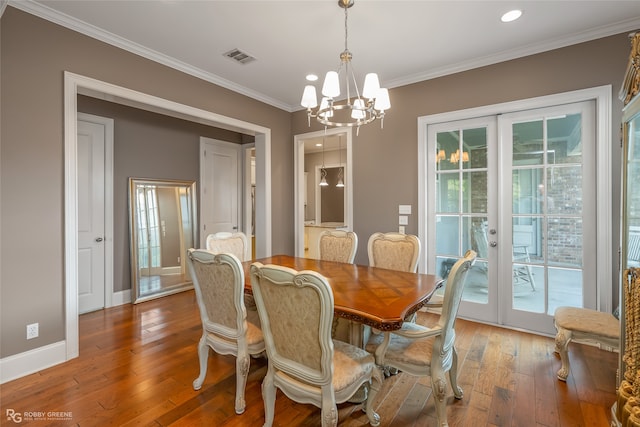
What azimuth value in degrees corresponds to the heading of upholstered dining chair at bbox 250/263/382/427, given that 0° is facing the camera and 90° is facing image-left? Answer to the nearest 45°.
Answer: approximately 225°

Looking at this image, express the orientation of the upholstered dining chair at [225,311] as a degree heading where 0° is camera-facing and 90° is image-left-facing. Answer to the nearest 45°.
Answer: approximately 225°

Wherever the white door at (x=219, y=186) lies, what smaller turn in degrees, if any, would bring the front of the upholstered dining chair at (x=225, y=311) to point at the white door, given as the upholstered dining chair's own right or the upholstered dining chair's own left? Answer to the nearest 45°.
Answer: approximately 45° to the upholstered dining chair's own left

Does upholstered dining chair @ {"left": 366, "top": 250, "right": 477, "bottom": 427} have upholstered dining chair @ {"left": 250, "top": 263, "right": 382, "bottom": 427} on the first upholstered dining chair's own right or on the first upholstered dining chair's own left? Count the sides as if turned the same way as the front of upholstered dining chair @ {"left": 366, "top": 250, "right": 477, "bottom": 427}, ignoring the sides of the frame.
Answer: on the first upholstered dining chair's own left

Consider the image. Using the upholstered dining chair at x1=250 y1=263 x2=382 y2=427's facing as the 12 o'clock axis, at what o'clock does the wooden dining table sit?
The wooden dining table is roughly at 12 o'clock from the upholstered dining chair.

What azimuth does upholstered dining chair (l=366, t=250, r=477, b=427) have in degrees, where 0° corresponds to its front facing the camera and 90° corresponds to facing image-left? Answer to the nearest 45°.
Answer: approximately 135°

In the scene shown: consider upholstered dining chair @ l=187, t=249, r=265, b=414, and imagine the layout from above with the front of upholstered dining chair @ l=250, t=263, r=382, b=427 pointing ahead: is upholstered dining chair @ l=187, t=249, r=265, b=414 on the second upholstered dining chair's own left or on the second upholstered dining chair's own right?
on the second upholstered dining chair's own left

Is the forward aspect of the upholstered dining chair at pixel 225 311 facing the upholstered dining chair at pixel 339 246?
yes

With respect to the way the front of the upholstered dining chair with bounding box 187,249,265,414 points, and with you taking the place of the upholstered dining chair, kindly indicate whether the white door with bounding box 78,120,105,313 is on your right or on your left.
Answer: on your left
